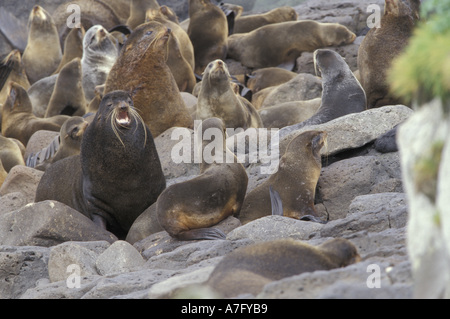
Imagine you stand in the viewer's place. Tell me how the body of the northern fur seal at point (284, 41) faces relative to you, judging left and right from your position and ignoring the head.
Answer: facing to the right of the viewer

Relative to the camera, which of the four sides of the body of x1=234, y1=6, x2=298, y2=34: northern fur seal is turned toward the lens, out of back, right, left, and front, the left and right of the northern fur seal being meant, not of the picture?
right

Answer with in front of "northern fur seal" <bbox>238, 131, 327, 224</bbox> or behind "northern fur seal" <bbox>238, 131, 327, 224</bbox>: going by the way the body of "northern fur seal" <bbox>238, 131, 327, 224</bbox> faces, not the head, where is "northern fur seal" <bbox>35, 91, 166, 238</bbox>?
behind

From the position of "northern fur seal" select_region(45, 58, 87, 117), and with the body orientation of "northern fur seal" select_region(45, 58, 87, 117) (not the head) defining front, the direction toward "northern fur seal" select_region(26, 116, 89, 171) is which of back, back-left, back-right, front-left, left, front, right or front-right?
right

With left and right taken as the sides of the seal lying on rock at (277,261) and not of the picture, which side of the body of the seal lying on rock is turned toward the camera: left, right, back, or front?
right

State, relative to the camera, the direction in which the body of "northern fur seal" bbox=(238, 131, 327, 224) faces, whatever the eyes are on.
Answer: to the viewer's right

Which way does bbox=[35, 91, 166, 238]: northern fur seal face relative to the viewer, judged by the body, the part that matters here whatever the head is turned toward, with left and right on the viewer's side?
facing the viewer and to the right of the viewer

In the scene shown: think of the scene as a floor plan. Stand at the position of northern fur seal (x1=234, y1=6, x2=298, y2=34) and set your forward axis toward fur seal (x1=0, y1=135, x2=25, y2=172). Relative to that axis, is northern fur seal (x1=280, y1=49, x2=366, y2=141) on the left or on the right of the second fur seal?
left

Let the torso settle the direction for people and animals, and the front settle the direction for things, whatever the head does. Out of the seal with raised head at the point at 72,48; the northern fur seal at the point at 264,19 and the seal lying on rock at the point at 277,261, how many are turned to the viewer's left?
0

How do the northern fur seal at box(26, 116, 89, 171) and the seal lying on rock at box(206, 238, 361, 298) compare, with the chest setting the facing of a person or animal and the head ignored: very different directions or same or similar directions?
same or similar directions

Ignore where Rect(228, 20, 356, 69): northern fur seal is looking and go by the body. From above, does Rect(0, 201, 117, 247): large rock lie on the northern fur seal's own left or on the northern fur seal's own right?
on the northern fur seal's own right
